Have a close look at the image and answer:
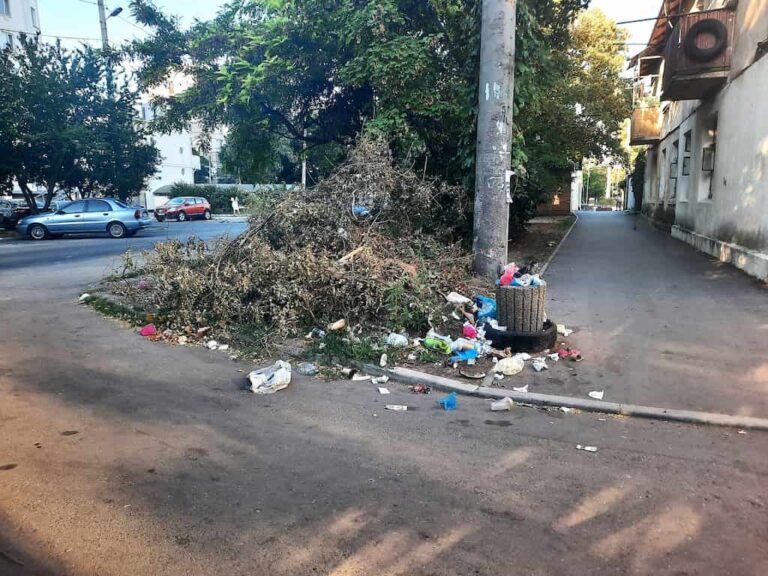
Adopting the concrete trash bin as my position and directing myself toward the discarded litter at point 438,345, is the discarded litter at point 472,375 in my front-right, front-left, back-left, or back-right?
front-left

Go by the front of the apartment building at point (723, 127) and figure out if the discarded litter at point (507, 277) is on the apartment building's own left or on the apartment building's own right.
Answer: on the apartment building's own left

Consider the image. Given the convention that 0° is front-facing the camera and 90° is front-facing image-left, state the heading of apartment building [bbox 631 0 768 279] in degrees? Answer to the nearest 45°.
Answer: approximately 90°

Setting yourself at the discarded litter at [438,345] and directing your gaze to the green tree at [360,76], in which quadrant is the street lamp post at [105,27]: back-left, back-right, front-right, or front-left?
front-left

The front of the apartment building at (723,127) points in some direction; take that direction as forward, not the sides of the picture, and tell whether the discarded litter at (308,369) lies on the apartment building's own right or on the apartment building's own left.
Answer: on the apartment building's own left

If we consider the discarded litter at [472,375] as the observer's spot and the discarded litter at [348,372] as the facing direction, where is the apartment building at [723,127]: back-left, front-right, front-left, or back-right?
back-right

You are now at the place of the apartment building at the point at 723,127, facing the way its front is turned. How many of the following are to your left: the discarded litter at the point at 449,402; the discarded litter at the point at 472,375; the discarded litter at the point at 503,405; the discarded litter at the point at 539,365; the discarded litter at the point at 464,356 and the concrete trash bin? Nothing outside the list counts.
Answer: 6

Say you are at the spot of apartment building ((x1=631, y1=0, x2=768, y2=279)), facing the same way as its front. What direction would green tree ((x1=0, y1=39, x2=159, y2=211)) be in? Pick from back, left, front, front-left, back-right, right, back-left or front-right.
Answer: front
